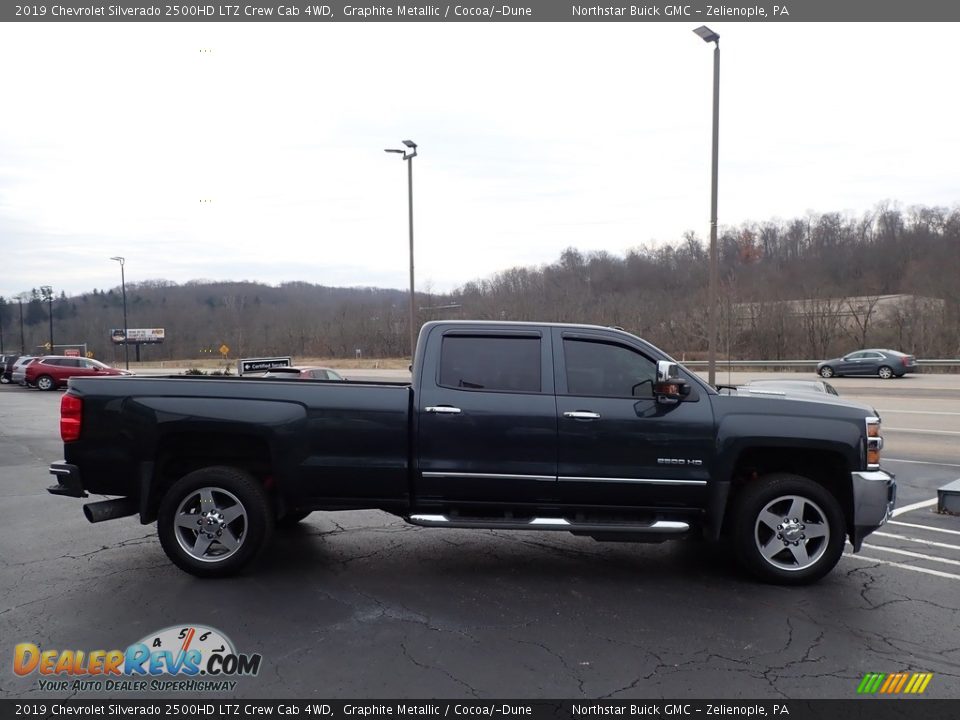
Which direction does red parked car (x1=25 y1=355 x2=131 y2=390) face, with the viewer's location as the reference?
facing to the right of the viewer

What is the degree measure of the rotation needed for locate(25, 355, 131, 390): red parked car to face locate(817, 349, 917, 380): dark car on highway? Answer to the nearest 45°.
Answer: approximately 45° to its right

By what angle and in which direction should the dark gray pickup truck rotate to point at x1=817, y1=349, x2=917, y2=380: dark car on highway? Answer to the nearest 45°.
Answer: approximately 45° to its left

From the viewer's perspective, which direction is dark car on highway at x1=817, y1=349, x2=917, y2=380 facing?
to the viewer's left

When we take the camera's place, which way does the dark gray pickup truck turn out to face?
facing to the right of the viewer

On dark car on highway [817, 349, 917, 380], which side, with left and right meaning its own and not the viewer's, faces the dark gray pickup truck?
left
